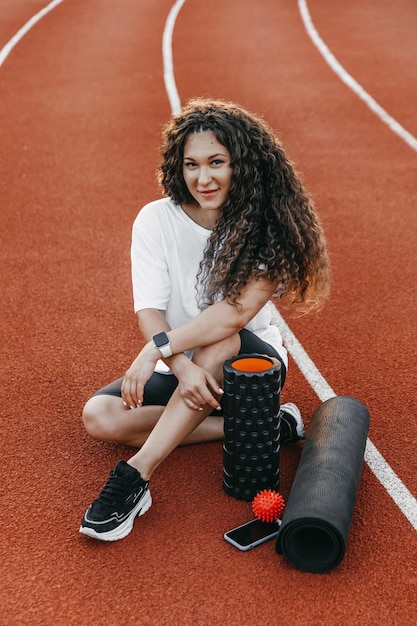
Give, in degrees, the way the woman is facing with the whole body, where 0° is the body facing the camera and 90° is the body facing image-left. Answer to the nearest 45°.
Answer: approximately 45°

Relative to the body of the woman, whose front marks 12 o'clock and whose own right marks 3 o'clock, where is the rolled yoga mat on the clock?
The rolled yoga mat is roughly at 10 o'clock from the woman.
